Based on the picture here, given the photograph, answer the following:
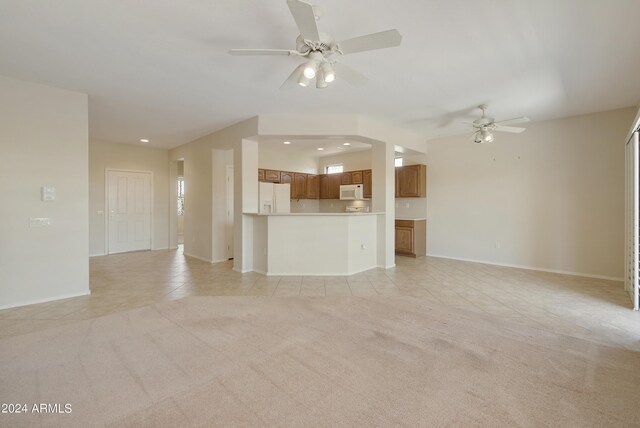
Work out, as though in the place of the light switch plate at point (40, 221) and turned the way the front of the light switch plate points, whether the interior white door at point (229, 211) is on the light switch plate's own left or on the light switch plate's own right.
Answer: on the light switch plate's own left

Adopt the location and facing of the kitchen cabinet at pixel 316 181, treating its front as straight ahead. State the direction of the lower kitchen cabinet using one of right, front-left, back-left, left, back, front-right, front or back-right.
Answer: front-left

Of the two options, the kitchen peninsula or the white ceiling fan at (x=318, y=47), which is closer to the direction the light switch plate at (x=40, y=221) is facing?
the white ceiling fan

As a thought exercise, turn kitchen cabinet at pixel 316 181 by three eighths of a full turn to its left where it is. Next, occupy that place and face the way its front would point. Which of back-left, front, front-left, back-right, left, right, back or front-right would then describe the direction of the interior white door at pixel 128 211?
back-left

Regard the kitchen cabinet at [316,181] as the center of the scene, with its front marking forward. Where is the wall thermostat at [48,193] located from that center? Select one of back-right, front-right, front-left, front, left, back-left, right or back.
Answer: front-right

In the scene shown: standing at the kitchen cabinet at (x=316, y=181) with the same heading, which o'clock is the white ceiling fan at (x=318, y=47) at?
The white ceiling fan is roughly at 12 o'clock from the kitchen cabinet.

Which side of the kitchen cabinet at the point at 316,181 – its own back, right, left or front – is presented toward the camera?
front

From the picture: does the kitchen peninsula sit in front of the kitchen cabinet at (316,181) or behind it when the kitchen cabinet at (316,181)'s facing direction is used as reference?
in front
